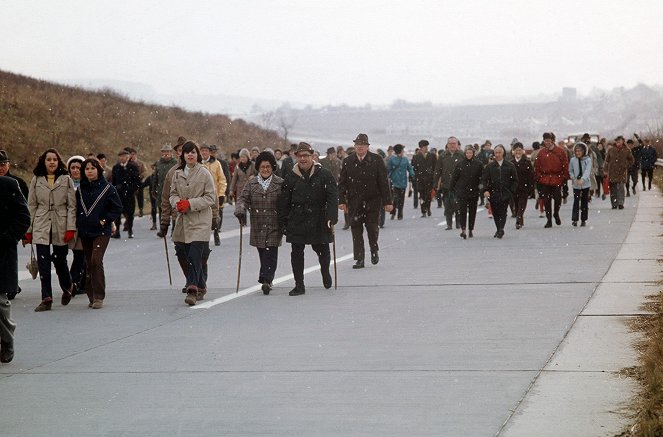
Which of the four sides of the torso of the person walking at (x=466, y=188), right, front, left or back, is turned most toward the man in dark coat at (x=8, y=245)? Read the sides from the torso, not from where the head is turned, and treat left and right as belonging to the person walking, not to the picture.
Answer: front

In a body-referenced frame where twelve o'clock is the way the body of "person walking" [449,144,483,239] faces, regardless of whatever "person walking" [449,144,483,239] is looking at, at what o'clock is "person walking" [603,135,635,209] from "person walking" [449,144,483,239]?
"person walking" [603,135,635,209] is roughly at 7 o'clock from "person walking" [449,144,483,239].

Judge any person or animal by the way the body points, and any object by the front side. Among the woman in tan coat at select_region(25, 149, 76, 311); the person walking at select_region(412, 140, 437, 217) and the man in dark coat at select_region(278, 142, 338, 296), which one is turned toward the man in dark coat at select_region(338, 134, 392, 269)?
the person walking

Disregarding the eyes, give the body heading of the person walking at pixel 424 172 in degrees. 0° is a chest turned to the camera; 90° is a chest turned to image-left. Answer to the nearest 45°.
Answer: approximately 0°

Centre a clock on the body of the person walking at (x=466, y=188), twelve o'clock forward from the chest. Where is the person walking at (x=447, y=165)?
the person walking at (x=447, y=165) is roughly at 6 o'clock from the person walking at (x=466, y=188).

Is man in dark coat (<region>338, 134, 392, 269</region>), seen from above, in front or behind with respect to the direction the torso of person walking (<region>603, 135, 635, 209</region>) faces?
in front

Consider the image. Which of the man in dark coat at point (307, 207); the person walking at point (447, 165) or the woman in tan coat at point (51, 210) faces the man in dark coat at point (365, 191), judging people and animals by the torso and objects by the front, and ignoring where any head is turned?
the person walking
